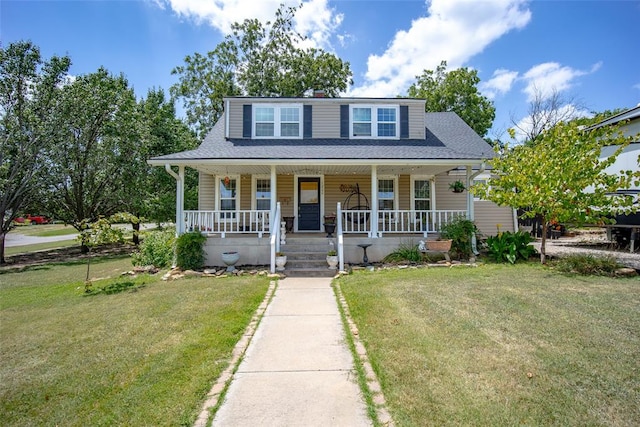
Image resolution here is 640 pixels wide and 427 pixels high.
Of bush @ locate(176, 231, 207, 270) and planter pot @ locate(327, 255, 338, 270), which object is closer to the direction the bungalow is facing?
the planter pot

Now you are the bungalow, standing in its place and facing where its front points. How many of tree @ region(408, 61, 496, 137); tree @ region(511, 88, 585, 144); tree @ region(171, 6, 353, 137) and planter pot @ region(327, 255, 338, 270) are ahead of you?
1

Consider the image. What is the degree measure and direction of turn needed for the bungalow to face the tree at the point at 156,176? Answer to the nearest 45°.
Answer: approximately 135° to its right

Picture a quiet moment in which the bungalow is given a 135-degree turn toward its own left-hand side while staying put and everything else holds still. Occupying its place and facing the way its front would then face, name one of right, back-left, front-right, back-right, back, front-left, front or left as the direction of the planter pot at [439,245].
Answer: right

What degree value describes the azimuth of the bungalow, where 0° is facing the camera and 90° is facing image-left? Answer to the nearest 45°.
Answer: approximately 0°

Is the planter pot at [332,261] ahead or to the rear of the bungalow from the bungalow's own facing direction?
ahead

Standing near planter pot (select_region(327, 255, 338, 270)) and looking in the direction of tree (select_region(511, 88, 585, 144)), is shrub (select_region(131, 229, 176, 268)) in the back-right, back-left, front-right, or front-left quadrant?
back-left

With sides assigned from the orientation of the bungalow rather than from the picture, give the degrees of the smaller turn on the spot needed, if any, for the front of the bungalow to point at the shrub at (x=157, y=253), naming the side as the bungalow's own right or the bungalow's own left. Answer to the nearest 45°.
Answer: approximately 45° to the bungalow's own right

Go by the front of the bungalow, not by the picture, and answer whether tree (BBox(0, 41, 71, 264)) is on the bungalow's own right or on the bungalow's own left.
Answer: on the bungalow's own right

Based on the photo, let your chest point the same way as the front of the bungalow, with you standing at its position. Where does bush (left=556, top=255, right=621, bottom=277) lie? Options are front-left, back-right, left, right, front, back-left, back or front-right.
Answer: front-left

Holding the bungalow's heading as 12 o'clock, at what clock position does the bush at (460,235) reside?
The bush is roughly at 10 o'clock from the bungalow.

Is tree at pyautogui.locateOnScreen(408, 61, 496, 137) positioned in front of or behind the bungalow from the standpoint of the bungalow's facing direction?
behind

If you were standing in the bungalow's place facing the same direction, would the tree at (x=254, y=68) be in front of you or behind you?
behind

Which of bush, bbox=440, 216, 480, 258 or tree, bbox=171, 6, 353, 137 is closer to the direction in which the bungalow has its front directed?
the bush
